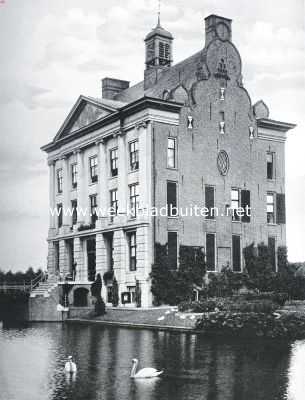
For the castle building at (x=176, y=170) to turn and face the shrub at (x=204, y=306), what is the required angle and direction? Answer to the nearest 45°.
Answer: approximately 45° to its left

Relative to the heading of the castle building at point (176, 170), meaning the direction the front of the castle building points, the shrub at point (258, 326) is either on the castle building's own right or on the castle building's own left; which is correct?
on the castle building's own left

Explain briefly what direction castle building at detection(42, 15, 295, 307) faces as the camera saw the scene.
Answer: facing the viewer and to the left of the viewer
